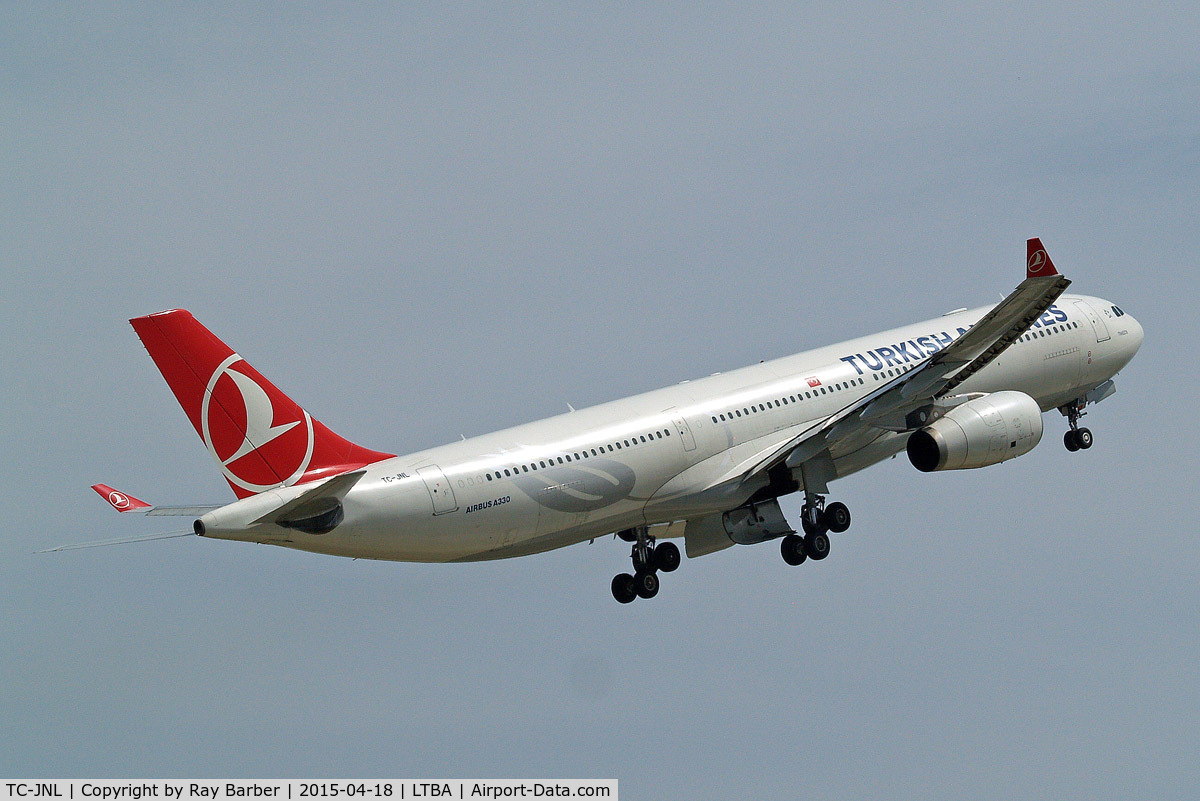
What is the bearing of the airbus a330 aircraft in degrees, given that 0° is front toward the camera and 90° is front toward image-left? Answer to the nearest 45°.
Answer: approximately 225°
